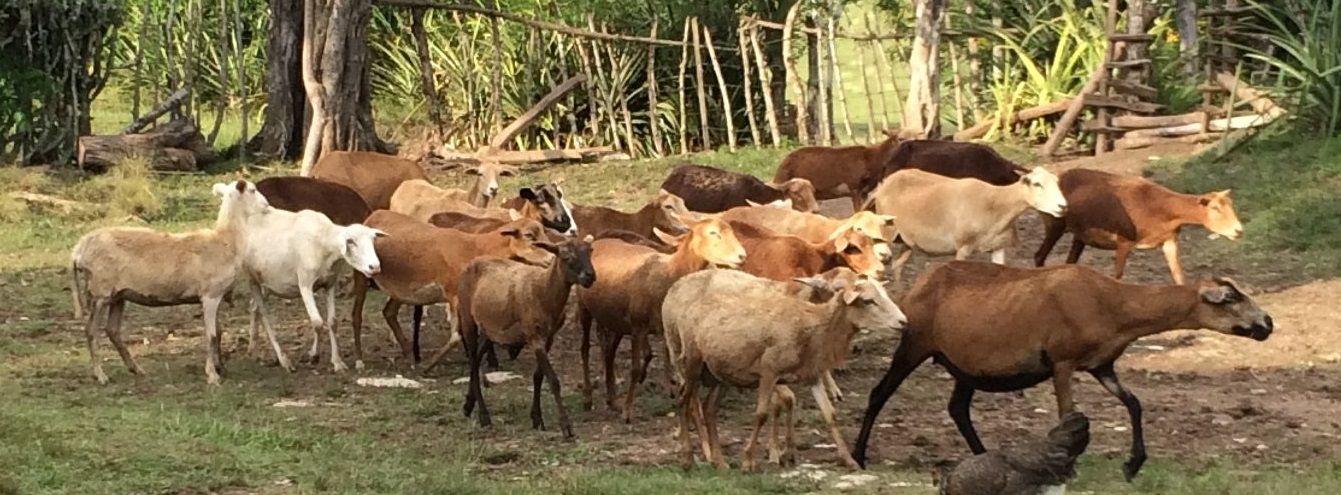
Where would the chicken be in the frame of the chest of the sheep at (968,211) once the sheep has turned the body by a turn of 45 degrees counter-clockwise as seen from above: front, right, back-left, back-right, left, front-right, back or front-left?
back-right

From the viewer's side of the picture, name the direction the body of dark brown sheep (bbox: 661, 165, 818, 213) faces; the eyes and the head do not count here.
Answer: to the viewer's right

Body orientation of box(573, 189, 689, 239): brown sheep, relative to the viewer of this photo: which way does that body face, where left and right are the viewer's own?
facing to the right of the viewer

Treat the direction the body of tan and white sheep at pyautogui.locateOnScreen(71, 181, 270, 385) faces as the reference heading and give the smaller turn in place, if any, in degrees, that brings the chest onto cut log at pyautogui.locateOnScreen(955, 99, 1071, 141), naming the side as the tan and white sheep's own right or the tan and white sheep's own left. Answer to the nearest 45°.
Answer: approximately 45° to the tan and white sheep's own left

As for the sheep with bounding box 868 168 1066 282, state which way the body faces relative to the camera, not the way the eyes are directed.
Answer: to the viewer's right

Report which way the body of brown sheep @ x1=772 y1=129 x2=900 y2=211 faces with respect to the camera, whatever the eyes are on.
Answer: to the viewer's right

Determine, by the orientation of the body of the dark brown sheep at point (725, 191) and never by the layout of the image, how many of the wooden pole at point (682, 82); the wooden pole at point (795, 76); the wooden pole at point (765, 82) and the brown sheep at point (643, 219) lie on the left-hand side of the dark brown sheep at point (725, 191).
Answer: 3

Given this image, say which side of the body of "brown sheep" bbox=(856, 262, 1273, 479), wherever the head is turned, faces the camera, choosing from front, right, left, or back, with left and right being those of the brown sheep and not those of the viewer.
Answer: right
